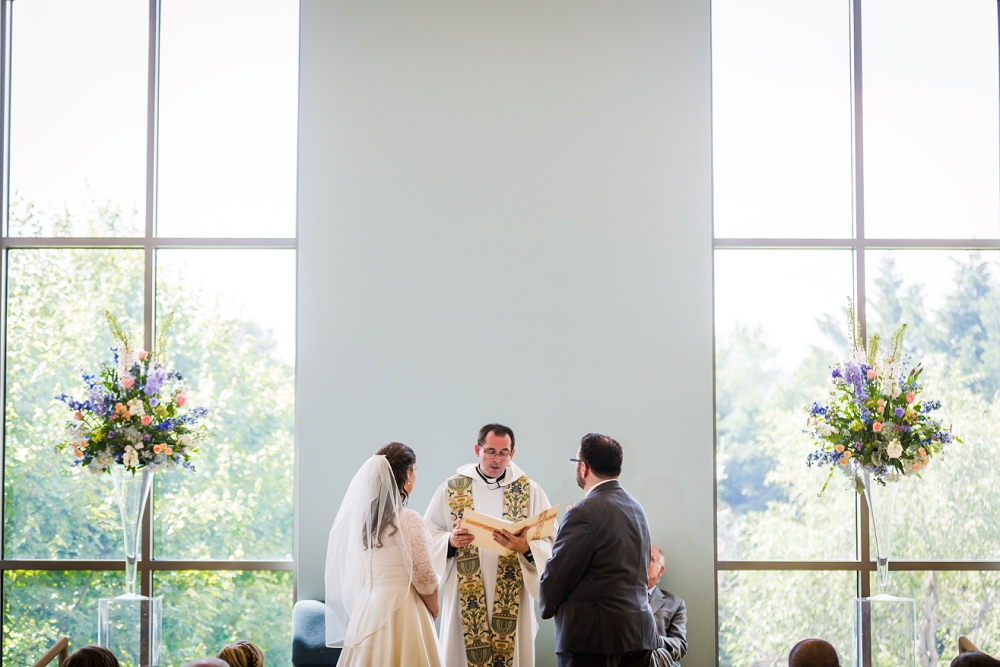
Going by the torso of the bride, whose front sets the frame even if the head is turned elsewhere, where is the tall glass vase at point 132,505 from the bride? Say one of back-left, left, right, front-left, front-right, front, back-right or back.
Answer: left

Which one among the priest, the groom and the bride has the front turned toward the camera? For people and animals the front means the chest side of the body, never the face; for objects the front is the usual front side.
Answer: the priest

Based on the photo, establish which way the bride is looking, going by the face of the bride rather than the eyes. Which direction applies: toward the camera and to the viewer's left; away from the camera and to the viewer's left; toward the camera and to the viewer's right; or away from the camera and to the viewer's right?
away from the camera and to the viewer's right

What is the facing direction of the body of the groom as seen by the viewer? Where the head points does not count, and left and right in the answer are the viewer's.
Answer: facing away from the viewer and to the left of the viewer

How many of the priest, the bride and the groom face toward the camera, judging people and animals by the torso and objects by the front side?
1

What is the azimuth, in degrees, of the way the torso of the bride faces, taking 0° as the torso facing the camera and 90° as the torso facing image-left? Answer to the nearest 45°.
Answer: approximately 225°

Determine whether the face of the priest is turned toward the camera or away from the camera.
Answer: toward the camera

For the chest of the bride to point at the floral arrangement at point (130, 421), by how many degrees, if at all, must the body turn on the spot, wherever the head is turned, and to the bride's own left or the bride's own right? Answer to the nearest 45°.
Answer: approximately 90° to the bride's own left

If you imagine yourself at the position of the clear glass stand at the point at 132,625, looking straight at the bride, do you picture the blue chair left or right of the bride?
left

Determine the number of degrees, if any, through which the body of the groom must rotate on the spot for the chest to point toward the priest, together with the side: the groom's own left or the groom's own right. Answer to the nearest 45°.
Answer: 0° — they already face them

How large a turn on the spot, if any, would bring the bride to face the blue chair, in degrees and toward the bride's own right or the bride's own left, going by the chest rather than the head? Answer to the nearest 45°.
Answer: approximately 45° to the bride's own left

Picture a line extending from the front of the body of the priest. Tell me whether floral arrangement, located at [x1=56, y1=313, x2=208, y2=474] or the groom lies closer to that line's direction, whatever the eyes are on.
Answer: the groom

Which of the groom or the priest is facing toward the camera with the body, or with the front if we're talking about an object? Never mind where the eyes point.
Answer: the priest

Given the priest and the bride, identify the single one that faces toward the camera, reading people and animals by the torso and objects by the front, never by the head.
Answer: the priest

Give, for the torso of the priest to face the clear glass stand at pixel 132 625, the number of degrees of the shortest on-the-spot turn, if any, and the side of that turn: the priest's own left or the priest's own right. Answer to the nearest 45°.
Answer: approximately 90° to the priest's own right

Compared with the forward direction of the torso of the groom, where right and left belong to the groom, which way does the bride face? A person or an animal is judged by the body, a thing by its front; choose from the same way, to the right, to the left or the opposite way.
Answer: to the right

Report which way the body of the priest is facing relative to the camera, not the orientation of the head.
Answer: toward the camera
